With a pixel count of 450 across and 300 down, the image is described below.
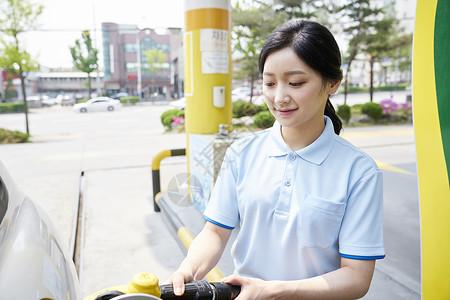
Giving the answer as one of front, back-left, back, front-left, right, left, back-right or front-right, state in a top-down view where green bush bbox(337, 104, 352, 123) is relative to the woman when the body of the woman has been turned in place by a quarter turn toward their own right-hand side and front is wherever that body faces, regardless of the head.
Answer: front-right

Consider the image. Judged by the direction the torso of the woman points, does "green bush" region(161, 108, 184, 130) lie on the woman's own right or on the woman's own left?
on the woman's own right

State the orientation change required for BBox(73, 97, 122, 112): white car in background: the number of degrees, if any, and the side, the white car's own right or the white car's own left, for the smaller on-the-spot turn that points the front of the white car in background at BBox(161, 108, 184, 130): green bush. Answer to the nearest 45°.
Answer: approximately 90° to the white car's own left

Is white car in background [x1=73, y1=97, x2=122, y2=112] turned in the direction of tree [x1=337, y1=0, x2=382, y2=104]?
no

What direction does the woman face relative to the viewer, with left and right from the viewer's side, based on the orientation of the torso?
facing the viewer and to the left of the viewer

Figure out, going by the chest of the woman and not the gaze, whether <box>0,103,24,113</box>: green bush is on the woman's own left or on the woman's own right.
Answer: on the woman's own right

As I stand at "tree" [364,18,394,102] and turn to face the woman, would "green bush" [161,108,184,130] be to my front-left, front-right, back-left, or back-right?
front-right

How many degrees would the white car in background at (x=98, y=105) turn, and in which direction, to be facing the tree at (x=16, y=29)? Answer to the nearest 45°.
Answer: approximately 90° to its left

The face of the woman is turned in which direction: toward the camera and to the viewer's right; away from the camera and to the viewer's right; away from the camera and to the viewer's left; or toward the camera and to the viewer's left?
toward the camera and to the viewer's left

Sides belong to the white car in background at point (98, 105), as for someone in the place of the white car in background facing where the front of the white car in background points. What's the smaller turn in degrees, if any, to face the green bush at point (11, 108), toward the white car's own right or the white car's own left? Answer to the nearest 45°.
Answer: approximately 45° to the white car's own right

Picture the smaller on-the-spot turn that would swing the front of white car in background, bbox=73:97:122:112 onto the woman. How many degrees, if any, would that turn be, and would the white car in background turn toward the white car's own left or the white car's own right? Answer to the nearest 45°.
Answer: approximately 90° to the white car's own left

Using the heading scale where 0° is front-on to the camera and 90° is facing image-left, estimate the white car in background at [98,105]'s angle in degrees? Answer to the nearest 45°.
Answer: approximately 90°

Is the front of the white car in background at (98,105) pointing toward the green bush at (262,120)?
no

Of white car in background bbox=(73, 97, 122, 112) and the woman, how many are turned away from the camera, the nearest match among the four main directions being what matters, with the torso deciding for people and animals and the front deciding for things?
0

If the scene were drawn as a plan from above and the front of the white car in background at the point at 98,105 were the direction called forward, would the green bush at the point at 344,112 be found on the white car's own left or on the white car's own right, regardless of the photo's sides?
on the white car's own left

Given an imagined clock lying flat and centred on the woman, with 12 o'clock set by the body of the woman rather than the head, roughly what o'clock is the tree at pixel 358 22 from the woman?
The tree is roughly at 5 o'clock from the woman.

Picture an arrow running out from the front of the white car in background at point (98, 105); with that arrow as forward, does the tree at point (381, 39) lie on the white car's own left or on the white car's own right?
on the white car's own left

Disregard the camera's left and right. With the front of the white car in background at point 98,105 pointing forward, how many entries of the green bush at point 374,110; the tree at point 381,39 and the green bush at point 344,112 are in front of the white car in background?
0
